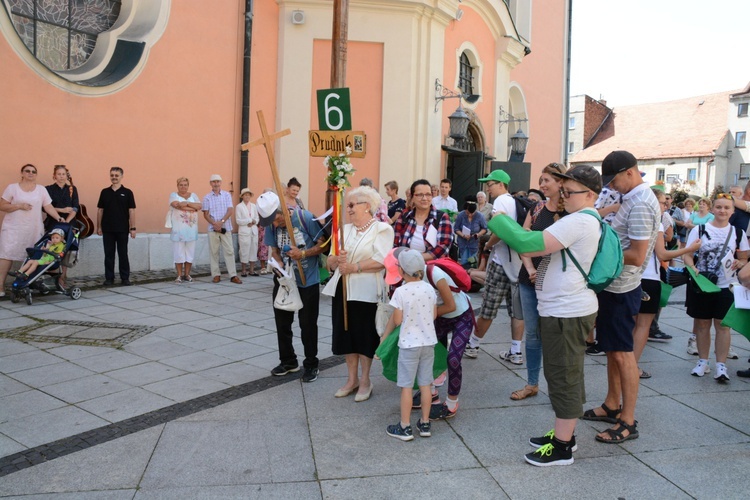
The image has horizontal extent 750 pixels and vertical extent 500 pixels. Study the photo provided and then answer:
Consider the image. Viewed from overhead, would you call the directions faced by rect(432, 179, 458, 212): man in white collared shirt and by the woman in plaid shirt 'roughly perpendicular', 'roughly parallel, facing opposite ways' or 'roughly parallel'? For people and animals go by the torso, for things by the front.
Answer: roughly parallel

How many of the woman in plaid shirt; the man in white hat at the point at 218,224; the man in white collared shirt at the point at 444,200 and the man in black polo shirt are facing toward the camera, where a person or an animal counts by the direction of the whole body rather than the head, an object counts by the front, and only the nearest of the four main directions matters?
4

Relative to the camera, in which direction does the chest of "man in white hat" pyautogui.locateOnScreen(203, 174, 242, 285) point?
toward the camera

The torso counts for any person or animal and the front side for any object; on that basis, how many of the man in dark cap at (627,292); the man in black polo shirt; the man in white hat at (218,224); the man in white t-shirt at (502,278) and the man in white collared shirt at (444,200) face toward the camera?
3

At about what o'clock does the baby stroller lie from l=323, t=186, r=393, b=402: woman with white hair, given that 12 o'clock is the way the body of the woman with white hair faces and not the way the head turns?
The baby stroller is roughly at 3 o'clock from the woman with white hair.

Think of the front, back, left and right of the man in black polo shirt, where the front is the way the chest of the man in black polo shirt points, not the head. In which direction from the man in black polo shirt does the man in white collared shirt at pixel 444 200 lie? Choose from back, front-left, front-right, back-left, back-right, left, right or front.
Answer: left

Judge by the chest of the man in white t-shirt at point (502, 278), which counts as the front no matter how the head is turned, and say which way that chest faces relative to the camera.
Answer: to the viewer's left

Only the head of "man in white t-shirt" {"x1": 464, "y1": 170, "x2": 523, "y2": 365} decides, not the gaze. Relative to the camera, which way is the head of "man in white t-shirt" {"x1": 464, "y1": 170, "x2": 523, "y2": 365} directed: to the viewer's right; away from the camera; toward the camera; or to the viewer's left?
to the viewer's left

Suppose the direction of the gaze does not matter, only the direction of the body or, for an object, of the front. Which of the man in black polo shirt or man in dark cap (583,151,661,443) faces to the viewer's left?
the man in dark cap

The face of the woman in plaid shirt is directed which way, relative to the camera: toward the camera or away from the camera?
toward the camera

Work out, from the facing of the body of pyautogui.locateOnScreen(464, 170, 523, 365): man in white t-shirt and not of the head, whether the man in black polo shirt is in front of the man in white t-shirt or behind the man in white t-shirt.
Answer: in front

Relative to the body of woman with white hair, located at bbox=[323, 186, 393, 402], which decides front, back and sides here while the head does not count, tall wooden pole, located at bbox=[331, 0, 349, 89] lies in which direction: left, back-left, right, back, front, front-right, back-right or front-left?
back-right

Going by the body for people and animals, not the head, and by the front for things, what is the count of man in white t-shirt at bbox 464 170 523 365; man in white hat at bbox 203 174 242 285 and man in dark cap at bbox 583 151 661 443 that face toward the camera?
1

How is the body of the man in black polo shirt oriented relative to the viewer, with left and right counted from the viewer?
facing the viewer

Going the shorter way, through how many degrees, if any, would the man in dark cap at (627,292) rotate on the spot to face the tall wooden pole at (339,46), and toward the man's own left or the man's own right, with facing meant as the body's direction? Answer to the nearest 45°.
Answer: approximately 45° to the man's own right
